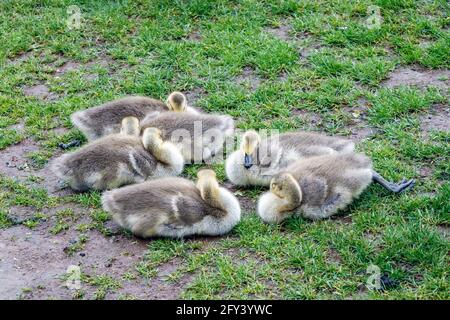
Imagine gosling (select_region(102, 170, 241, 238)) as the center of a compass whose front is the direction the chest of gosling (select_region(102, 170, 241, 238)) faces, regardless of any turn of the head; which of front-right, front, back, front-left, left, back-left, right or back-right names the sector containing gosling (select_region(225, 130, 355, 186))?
front-left

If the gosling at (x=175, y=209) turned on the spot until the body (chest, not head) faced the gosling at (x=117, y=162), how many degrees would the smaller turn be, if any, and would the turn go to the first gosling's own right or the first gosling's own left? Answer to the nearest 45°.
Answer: approximately 135° to the first gosling's own left

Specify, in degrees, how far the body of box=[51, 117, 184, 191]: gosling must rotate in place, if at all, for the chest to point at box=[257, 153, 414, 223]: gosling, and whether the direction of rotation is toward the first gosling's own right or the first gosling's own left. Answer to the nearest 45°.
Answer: approximately 45° to the first gosling's own right

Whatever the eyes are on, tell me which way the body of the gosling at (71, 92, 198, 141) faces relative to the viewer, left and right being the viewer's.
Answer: facing to the right of the viewer

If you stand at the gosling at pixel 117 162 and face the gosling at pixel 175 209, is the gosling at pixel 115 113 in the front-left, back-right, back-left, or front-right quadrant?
back-left

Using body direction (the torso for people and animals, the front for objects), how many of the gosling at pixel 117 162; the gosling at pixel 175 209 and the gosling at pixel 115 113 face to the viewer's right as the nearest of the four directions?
3

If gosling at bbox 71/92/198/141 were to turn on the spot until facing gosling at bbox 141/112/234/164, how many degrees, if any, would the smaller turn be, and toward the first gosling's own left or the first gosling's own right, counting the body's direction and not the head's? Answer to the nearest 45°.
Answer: approximately 45° to the first gosling's own right

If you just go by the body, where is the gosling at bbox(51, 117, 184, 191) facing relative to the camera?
to the viewer's right

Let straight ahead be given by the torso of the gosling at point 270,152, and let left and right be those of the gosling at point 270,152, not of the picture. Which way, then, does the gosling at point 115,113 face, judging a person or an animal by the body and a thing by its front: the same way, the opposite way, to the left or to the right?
the opposite way

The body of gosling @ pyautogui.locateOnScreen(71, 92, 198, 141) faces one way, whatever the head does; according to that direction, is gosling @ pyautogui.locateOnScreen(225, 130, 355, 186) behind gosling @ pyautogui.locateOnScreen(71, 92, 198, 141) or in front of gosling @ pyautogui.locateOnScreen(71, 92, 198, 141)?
in front

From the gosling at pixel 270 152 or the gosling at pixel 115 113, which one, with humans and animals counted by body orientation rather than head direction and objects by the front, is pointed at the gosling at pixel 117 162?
the gosling at pixel 270 152

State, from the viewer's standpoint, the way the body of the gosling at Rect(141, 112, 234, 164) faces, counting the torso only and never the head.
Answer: to the viewer's left

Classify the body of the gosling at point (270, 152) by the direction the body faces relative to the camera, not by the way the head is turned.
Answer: to the viewer's left

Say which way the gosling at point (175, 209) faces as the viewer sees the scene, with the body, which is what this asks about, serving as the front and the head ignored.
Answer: to the viewer's right
